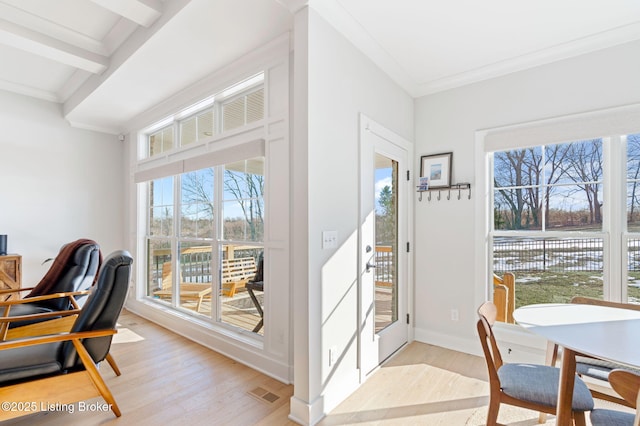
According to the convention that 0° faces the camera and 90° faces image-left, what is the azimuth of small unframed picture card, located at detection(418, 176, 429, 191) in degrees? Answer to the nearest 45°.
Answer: approximately 0°

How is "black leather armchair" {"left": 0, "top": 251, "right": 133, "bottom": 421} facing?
to the viewer's left

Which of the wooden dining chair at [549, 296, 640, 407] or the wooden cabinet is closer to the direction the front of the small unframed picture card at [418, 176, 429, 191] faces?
the wooden dining chair

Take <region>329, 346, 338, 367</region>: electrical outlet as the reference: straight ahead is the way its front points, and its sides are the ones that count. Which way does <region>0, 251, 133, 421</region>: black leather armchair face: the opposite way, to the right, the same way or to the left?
to the right

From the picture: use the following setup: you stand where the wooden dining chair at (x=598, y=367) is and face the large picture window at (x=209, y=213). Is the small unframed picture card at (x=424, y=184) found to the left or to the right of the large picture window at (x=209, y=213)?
right

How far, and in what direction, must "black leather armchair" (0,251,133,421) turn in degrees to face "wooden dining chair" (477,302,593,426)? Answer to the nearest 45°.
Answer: approximately 135° to its left
